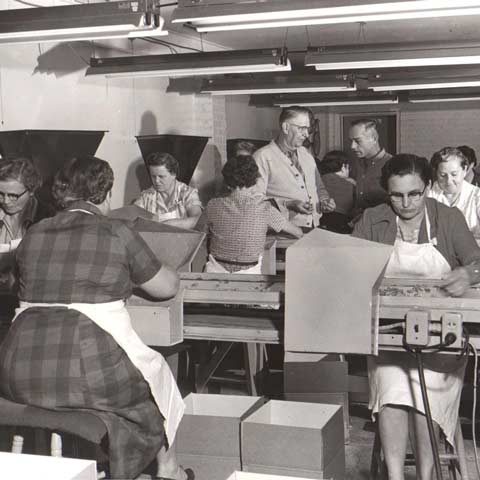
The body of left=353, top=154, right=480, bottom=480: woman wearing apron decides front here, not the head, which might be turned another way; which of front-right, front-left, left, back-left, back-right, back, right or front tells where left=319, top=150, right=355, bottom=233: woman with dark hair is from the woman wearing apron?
back

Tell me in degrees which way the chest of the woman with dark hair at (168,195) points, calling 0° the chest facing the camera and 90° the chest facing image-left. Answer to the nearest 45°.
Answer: approximately 45°

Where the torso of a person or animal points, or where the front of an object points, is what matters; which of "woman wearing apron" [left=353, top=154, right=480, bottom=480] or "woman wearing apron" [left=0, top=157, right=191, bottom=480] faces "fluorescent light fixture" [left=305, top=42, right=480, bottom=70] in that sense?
"woman wearing apron" [left=0, top=157, right=191, bottom=480]

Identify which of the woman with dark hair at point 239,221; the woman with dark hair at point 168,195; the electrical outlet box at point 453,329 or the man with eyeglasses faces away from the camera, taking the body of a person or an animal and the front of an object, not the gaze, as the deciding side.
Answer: the woman with dark hair at point 239,221

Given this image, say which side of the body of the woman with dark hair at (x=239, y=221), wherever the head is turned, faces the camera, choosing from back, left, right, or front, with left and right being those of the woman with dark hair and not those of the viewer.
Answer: back

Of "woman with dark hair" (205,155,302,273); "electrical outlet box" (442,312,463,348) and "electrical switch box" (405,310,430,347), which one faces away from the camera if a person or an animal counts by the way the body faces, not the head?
the woman with dark hair

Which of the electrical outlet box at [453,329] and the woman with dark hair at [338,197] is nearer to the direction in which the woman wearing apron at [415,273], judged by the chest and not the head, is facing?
the electrical outlet box

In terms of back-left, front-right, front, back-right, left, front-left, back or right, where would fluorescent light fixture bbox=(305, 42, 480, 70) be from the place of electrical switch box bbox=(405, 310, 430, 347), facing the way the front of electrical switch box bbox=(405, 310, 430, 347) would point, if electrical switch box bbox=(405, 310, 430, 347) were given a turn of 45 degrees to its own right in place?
back-right

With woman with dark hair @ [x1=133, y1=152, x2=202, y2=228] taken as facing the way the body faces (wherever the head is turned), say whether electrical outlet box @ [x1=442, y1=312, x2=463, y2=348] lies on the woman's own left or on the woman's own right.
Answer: on the woman's own left

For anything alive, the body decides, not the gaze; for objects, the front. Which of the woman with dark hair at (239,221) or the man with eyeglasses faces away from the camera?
the woman with dark hair

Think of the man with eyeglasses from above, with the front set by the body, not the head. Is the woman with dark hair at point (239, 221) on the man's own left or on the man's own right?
on the man's own right

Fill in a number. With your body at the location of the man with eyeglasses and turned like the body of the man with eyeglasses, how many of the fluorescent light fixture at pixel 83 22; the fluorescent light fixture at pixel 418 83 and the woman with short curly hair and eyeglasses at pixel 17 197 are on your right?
2

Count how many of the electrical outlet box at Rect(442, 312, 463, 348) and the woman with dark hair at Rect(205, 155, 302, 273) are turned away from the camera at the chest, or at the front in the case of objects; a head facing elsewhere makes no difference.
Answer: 1
